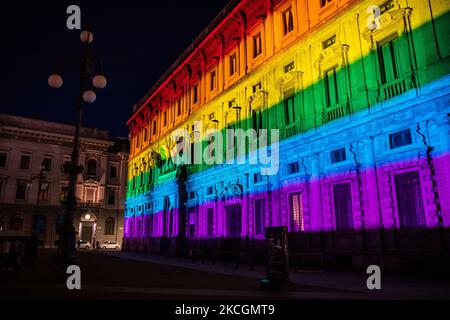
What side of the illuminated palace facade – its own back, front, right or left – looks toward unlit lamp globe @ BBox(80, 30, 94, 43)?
front

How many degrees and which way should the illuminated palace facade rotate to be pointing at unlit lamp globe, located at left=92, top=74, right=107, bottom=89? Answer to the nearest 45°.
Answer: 0° — it already faces it

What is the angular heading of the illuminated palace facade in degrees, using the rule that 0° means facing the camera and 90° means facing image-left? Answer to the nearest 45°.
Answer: approximately 45°

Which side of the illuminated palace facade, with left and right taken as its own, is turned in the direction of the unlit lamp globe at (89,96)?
front

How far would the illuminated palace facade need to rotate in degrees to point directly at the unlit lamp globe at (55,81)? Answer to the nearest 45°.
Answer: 0° — it already faces it

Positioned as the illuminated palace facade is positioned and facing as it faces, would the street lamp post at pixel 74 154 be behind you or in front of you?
in front
